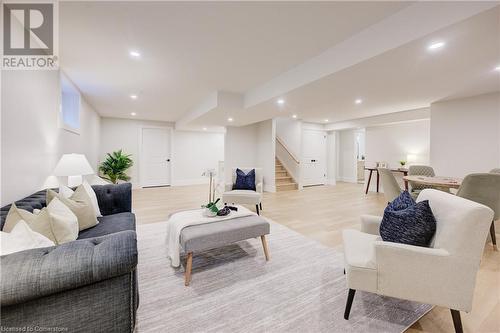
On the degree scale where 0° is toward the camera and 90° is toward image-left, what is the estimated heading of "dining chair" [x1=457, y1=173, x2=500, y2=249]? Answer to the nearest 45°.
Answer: approximately 135°

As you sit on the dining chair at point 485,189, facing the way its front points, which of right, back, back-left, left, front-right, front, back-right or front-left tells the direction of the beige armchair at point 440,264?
back-left

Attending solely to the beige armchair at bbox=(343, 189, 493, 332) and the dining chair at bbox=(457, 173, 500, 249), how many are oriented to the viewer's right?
0

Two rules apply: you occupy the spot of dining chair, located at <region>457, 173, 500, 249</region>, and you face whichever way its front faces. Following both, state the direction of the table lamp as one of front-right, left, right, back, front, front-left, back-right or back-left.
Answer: left

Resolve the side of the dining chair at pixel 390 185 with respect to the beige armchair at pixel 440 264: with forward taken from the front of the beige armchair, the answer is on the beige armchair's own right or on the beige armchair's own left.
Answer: on the beige armchair's own right

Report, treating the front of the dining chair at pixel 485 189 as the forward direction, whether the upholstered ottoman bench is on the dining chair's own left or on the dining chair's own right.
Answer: on the dining chair's own left

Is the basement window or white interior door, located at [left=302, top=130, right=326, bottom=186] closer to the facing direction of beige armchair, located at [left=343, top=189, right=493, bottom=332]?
the basement window

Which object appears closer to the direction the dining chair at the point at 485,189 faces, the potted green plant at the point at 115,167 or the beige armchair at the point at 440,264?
the potted green plant

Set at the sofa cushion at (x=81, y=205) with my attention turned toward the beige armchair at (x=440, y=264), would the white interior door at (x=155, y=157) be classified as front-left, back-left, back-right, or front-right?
back-left

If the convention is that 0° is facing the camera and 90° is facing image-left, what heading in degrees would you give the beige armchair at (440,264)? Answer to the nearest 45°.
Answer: approximately 90°
